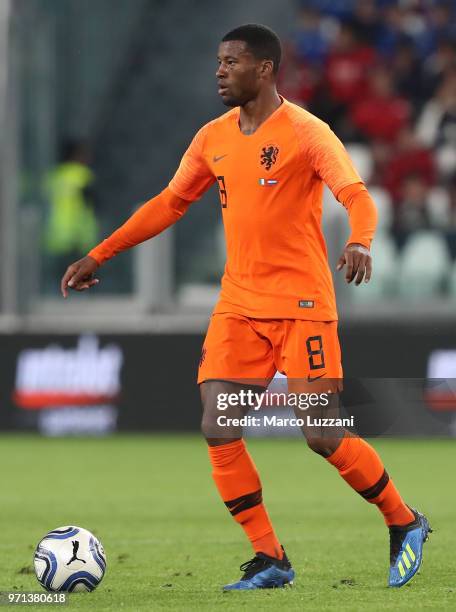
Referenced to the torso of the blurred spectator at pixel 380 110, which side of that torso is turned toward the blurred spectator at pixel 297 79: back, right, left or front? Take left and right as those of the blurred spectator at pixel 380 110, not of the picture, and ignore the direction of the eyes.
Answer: right

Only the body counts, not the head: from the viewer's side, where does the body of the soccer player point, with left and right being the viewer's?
facing the viewer and to the left of the viewer

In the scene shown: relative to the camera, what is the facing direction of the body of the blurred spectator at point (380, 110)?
toward the camera

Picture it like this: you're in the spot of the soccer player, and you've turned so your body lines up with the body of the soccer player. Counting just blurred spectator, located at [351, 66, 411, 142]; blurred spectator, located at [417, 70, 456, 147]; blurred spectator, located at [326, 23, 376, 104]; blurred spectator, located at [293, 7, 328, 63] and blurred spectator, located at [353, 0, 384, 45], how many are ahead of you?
0

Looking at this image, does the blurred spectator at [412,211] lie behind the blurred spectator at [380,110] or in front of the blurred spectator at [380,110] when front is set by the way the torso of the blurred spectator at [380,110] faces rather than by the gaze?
in front

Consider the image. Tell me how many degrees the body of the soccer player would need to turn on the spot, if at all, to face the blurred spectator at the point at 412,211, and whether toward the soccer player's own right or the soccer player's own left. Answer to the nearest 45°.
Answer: approximately 135° to the soccer player's own right

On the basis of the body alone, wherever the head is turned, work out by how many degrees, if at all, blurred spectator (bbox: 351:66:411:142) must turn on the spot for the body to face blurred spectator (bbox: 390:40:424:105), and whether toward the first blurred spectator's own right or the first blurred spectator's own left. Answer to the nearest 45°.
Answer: approximately 135° to the first blurred spectator's own left

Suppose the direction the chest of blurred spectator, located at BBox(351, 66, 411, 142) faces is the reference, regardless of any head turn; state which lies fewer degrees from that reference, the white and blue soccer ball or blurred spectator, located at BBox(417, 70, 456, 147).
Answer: the white and blue soccer ball

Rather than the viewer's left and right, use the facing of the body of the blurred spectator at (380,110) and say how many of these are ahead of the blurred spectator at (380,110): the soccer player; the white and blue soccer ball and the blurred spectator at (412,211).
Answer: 3

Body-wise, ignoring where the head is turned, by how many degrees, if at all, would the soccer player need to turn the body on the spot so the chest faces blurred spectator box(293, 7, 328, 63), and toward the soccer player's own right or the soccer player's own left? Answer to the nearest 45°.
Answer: approximately 135° to the soccer player's own right

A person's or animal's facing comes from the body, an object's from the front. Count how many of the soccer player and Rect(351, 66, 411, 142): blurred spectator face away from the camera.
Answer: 0

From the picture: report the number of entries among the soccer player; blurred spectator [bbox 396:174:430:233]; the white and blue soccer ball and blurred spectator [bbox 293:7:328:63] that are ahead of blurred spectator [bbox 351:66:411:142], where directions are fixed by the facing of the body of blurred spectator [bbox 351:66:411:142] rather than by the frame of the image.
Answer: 3

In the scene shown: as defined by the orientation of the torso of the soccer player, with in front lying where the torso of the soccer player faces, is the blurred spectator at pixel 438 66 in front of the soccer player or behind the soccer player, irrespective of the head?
behind

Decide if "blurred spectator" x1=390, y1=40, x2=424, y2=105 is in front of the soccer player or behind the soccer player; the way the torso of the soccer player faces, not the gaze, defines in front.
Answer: behind
